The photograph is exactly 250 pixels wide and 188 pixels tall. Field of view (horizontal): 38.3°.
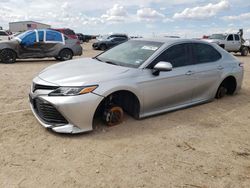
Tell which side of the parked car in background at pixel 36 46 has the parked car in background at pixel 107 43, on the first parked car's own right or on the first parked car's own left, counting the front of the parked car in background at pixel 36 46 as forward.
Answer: on the first parked car's own right

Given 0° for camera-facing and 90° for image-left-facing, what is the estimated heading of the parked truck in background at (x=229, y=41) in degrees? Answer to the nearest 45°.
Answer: approximately 45°

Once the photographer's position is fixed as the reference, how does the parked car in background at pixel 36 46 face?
facing to the left of the viewer

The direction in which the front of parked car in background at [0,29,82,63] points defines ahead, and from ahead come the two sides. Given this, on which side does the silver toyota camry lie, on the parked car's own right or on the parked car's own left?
on the parked car's own left

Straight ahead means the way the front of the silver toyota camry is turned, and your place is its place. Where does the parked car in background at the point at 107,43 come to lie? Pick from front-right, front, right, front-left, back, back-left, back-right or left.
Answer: back-right

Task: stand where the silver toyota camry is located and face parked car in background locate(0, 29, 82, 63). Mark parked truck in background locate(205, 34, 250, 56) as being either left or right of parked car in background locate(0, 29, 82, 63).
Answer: right
